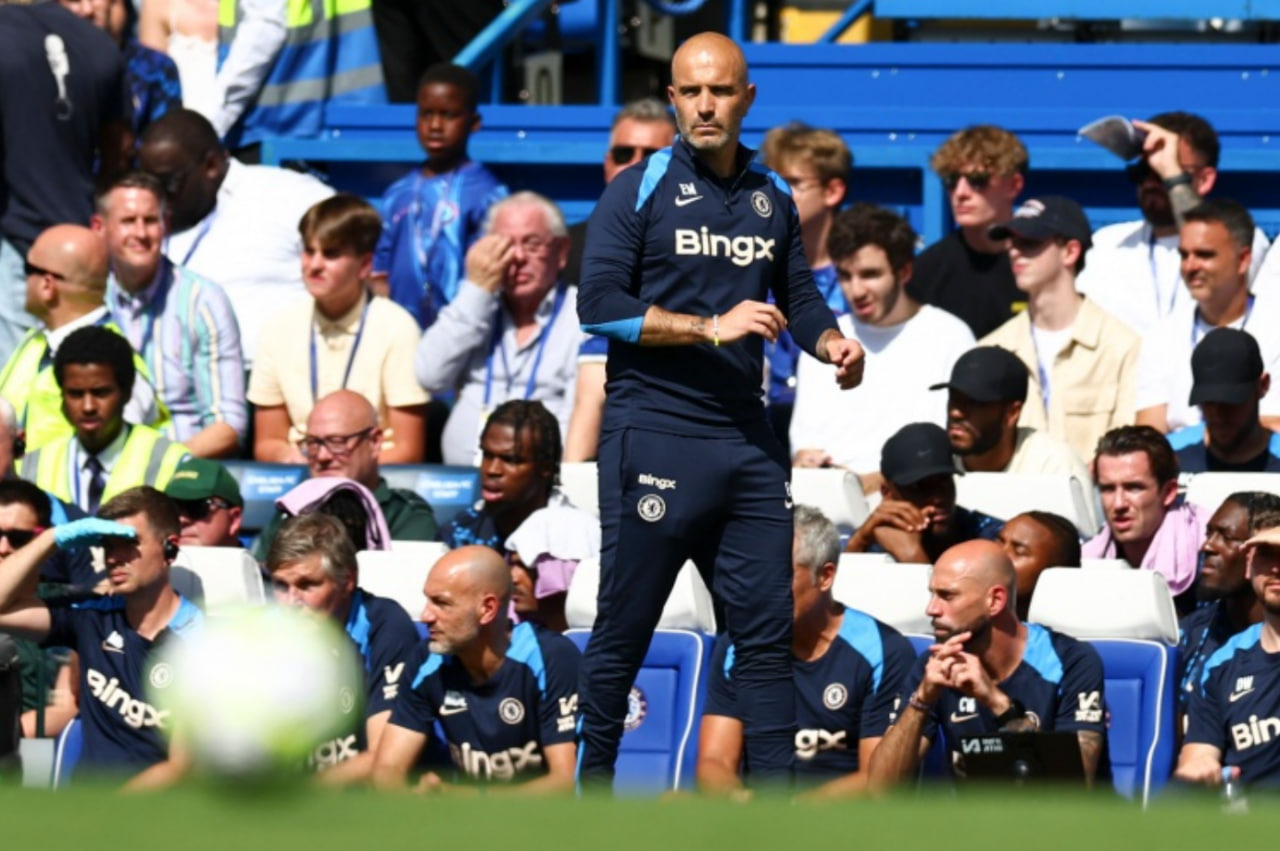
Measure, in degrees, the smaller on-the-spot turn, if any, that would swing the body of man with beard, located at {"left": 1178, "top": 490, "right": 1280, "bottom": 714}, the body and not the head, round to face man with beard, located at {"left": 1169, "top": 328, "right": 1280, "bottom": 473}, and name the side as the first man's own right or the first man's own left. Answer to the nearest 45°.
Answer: approximately 135° to the first man's own right

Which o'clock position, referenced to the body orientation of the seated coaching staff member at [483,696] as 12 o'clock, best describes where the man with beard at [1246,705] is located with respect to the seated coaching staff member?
The man with beard is roughly at 8 o'clock from the seated coaching staff member.

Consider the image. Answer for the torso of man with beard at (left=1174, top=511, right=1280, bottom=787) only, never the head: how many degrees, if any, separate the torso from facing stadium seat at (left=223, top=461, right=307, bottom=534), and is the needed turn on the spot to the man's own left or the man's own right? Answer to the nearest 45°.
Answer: approximately 90° to the man's own right

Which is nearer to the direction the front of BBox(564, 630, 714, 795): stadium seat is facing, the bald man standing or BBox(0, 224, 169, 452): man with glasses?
the bald man standing

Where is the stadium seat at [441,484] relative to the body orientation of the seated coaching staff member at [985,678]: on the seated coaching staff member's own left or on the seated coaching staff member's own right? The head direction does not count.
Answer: on the seated coaching staff member's own right

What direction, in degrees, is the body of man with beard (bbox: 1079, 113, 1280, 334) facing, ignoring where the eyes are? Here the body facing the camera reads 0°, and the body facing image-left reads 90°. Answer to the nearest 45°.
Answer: approximately 45°

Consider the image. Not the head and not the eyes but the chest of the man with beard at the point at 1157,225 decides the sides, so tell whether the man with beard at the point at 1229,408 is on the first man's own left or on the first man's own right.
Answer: on the first man's own left

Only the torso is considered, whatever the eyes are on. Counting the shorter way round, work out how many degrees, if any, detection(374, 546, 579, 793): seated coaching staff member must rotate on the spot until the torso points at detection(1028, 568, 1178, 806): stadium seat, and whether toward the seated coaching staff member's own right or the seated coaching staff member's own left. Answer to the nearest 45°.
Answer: approximately 135° to the seated coaching staff member's own left
